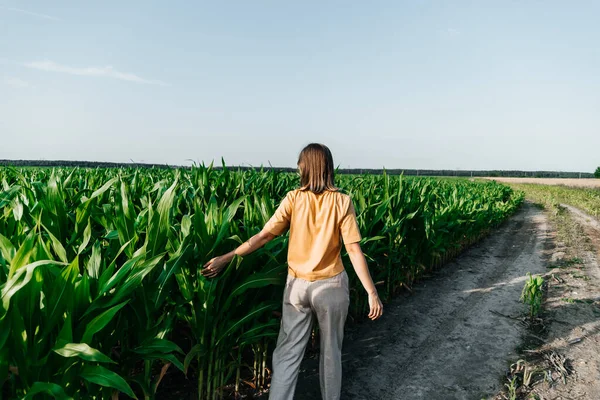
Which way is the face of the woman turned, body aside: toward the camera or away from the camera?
away from the camera

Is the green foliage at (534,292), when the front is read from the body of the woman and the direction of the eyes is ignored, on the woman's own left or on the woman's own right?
on the woman's own right

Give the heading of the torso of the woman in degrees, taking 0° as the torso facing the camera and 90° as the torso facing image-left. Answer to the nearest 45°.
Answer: approximately 180°
